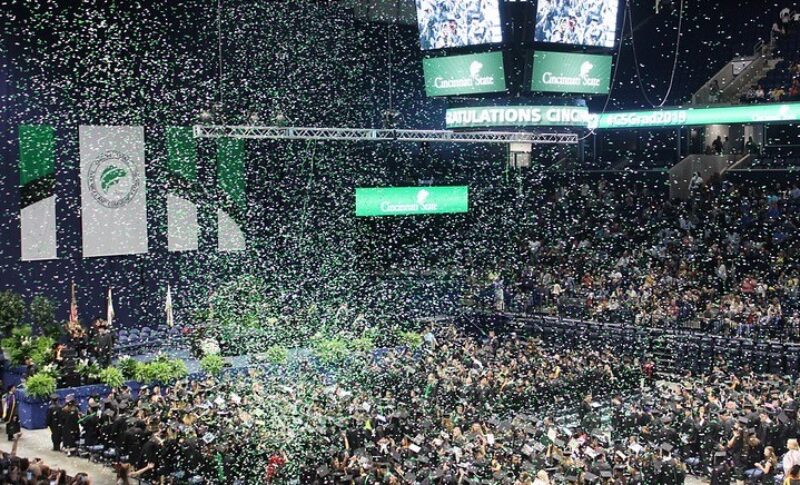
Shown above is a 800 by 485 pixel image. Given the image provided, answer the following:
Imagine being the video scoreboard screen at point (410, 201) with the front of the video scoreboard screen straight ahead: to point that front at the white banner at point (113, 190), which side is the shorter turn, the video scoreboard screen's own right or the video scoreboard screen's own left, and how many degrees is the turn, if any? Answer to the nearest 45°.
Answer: approximately 45° to the video scoreboard screen's own right

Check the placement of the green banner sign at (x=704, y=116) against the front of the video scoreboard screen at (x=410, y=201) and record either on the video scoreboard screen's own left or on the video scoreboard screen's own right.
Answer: on the video scoreboard screen's own left

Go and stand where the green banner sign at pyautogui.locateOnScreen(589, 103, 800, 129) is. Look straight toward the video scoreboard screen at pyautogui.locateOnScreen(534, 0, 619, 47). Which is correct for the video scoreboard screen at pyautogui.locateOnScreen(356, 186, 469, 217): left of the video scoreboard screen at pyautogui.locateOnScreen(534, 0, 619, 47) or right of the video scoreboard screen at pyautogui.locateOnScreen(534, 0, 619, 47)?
right

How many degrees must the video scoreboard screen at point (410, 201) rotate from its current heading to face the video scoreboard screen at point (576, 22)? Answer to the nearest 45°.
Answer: approximately 45° to its left

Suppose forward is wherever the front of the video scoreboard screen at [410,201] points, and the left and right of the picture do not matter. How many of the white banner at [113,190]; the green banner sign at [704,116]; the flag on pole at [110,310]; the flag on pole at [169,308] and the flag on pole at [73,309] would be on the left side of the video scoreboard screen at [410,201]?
1

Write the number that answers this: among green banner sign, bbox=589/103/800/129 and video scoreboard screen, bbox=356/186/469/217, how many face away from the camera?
0

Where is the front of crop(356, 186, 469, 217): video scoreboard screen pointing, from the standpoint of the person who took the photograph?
facing the viewer

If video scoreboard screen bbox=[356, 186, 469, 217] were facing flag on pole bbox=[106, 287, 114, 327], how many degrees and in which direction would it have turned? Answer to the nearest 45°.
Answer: approximately 45° to its right
